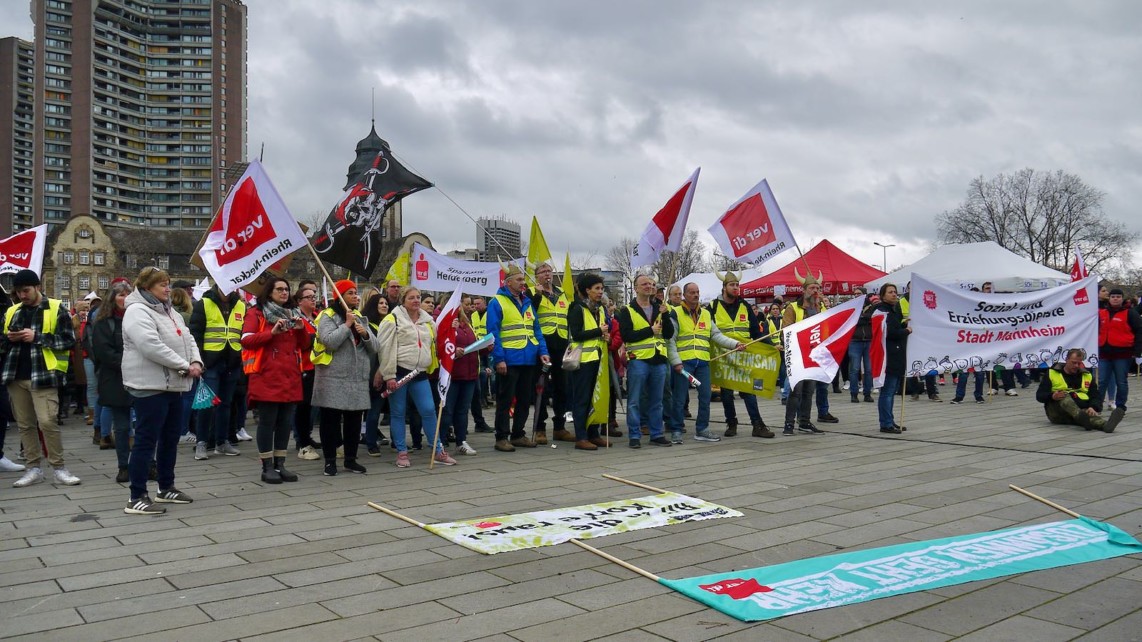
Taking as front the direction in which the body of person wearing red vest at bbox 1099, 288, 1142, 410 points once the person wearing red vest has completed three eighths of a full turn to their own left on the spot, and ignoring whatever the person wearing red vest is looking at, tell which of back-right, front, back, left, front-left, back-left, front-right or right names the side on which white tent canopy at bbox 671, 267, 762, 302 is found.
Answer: back-left

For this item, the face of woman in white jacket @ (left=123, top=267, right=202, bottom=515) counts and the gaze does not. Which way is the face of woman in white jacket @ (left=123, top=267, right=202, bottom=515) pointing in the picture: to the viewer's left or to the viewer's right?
to the viewer's right

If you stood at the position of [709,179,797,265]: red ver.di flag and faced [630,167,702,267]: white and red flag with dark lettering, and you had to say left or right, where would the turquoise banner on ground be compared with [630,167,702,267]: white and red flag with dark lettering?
left

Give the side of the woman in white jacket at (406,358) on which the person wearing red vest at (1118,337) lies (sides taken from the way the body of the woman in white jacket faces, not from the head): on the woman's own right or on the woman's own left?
on the woman's own left

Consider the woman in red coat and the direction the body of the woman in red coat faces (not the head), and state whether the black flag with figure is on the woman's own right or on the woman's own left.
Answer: on the woman's own left

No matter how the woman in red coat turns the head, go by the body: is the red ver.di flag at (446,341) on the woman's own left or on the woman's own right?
on the woman's own left
